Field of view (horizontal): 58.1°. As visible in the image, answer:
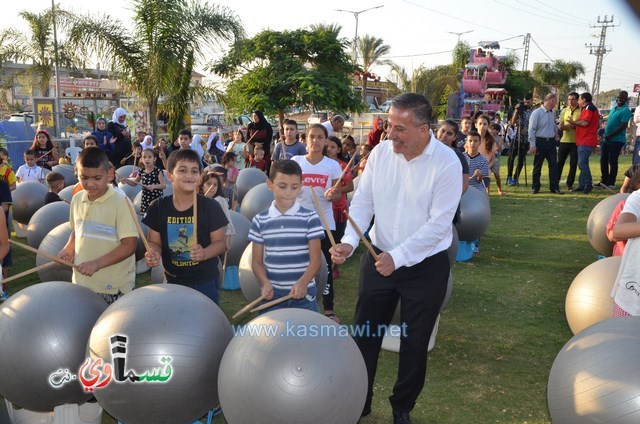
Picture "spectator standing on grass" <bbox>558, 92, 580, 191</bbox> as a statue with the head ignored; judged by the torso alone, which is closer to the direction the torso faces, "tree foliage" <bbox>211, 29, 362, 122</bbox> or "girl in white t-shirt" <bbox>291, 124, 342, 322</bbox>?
the girl in white t-shirt

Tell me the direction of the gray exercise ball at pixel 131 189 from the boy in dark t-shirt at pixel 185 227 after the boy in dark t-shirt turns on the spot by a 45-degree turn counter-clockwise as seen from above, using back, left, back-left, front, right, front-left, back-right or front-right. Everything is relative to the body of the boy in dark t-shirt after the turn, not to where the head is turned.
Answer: back-left

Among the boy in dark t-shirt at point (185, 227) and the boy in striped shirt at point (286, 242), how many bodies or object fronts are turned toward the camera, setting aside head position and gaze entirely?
2

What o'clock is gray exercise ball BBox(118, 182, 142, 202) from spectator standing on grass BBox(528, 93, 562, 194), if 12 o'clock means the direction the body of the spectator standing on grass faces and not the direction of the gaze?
The gray exercise ball is roughly at 3 o'clock from the spectator standing on grass.

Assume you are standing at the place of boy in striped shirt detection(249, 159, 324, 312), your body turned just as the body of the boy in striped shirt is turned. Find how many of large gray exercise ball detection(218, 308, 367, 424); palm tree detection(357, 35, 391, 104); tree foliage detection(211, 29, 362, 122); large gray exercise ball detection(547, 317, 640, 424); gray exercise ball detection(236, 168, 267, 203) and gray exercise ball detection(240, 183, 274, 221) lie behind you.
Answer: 4

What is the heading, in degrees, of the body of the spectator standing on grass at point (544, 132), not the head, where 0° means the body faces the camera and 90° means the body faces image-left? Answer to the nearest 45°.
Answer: approximately 315°

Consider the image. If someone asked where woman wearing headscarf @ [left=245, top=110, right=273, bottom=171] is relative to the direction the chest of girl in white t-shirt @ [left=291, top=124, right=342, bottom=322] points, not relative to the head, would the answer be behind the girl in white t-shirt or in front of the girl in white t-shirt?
behind

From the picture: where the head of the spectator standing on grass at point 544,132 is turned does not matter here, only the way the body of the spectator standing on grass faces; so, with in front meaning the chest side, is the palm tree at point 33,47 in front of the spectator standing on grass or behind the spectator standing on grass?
behind
